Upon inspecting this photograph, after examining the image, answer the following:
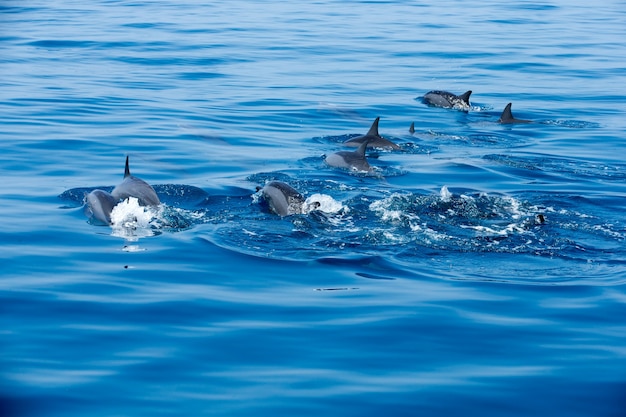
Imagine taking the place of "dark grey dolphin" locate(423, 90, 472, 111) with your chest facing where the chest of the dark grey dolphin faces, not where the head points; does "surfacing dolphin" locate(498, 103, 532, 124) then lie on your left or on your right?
on your left

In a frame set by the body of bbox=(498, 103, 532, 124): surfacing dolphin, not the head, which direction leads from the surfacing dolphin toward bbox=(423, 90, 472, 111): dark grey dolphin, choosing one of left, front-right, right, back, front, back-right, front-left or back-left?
front-right

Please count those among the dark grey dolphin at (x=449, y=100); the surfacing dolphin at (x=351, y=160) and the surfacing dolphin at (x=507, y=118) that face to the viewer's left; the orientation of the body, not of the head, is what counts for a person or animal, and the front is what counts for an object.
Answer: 3

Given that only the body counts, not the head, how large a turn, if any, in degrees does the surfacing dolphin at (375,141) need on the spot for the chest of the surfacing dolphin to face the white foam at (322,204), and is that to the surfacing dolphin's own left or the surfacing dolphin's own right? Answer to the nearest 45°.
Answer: approximately 90° to the surfacing dolphin's own left

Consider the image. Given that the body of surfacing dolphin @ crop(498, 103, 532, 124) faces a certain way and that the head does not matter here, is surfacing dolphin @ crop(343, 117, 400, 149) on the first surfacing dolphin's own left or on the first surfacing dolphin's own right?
on the first surfacing dolphin's own left

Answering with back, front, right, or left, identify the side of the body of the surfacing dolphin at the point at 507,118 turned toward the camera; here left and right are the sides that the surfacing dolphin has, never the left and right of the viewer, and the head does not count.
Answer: left

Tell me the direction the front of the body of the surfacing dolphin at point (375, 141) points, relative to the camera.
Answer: to the viewer's left

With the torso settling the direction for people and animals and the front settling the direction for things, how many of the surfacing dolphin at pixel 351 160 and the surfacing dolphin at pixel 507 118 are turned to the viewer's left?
2

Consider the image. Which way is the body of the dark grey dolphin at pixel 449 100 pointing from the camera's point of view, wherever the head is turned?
to the viewer's left

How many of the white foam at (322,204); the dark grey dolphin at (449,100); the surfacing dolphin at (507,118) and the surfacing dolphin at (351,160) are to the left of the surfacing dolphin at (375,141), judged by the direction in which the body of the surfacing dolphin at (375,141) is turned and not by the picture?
2

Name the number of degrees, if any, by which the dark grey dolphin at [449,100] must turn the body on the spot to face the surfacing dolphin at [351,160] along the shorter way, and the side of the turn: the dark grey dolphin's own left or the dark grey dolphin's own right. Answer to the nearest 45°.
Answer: approximately 90° to the dark grey dolphin's own left

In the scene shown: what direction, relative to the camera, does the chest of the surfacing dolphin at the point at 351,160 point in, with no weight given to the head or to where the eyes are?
to the viewer's left

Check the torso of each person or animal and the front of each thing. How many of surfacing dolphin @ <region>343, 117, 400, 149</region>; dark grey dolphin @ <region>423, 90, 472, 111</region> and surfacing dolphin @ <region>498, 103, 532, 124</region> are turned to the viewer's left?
3
